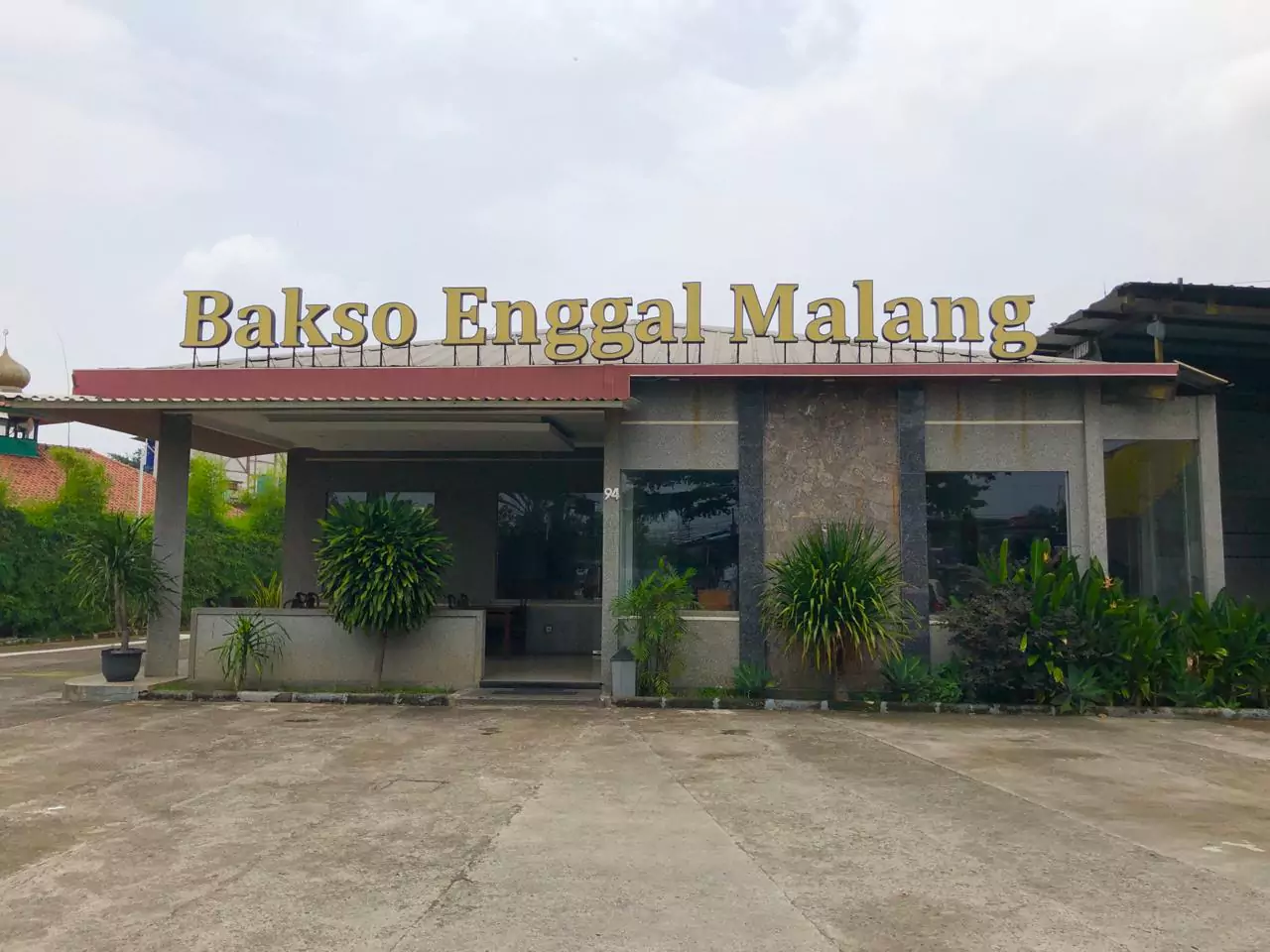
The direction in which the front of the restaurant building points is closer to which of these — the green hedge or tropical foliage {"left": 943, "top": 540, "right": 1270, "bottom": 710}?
the tropical foliage

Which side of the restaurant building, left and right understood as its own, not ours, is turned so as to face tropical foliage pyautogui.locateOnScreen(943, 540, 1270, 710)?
left

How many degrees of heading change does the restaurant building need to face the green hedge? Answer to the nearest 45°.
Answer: approximately 135° to its right

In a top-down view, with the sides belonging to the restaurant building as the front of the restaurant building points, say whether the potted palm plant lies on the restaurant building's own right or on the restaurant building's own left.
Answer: on the restaurant building's own right

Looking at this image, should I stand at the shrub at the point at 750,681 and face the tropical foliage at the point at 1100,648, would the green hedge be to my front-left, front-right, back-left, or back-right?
back-left

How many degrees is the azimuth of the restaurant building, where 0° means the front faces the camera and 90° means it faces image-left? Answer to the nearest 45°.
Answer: approximately 0°

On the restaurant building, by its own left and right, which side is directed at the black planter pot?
right
